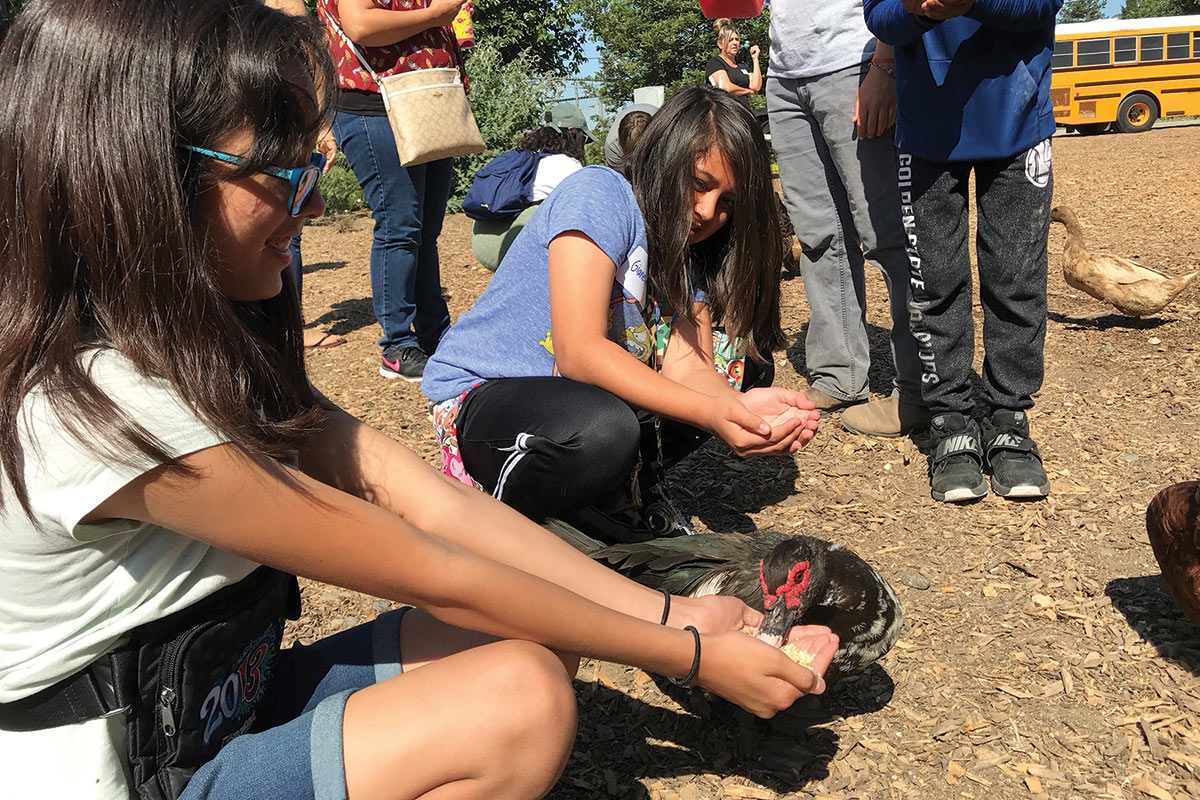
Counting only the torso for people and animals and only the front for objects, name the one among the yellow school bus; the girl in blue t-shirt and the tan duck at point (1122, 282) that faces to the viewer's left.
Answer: the tan duck

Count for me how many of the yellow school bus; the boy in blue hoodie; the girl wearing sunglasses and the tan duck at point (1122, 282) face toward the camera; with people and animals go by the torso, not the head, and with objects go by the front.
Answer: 1

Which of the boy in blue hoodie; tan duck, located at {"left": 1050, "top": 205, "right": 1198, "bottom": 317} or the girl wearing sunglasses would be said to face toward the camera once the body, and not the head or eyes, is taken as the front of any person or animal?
the boy in blue hoodie

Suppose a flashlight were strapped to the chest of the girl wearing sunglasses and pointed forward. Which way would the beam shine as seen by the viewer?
to the viewer's right

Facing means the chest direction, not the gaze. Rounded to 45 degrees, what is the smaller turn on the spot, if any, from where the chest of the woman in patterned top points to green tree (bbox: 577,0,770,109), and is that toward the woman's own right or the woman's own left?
approximately 135° to the woman's own left

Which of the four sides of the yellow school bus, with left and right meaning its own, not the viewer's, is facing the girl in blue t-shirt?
right

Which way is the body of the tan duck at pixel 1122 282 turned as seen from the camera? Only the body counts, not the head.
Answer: to the viewer's left

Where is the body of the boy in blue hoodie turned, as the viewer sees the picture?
toward the camera

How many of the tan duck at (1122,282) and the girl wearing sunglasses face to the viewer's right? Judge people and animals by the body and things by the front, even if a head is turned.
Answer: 1

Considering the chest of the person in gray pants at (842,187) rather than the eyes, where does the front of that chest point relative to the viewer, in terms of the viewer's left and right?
facing the viewer and to the left of the viewer

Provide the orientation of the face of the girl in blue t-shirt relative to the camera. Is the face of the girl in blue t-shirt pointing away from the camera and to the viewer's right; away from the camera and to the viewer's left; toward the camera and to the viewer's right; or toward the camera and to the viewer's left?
toward the camera and to the viewer's right

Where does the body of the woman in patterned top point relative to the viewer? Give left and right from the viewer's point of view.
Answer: facing the viewer and to the right of the viewer

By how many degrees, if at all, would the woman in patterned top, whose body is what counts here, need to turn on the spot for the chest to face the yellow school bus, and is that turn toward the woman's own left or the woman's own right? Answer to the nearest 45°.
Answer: approximately 90° to the woman's own left

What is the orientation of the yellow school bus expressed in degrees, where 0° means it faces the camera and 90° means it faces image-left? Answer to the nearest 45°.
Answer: approximately 270°

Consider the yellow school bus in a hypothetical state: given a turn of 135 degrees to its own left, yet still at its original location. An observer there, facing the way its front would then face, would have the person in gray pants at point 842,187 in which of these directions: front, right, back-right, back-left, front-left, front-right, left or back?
back-left

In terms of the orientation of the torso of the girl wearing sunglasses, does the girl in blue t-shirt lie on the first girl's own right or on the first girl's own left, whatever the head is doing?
on the first girl's own left

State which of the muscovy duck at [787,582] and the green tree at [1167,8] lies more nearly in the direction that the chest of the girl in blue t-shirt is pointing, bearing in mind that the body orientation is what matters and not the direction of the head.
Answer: the muscovy duck

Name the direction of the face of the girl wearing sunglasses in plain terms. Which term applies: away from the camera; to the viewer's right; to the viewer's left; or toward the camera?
to the viewer's right

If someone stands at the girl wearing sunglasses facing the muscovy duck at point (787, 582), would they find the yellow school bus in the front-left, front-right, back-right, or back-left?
front-left
